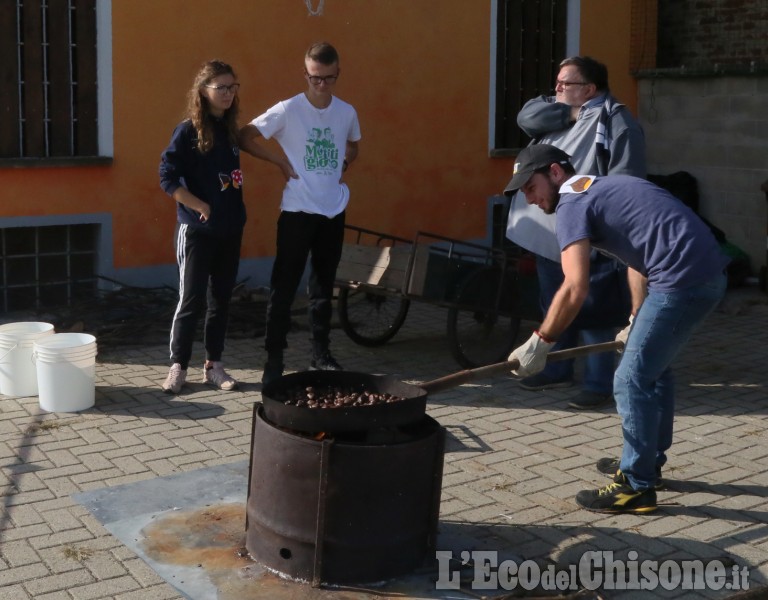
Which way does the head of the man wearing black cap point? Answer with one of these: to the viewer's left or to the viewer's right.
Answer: to the viewer's left

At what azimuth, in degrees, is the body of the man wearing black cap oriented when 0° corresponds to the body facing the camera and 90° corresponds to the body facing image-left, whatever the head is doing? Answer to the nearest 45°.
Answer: approximately 90°

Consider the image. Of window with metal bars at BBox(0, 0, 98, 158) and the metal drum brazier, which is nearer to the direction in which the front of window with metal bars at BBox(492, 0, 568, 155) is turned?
the metal drum brazier

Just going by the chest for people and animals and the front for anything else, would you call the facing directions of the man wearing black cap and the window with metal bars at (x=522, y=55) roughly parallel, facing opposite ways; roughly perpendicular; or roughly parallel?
roughly perpendicular

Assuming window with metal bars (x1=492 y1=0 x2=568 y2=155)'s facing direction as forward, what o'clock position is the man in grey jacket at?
The man in grey jacket is roughly at 12 o'clock from the window with metal bars.

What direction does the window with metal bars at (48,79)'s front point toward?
toward the camera

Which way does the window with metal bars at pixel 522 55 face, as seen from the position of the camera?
facing the viewer

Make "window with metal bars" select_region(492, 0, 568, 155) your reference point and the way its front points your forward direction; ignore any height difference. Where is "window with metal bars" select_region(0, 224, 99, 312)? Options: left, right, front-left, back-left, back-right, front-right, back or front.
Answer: front-right

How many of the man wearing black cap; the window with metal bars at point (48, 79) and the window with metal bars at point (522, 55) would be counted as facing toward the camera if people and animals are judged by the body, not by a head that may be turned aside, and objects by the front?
2

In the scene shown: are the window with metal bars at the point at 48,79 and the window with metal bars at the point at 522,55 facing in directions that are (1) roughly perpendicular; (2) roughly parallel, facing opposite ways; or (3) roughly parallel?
roughly parallel
